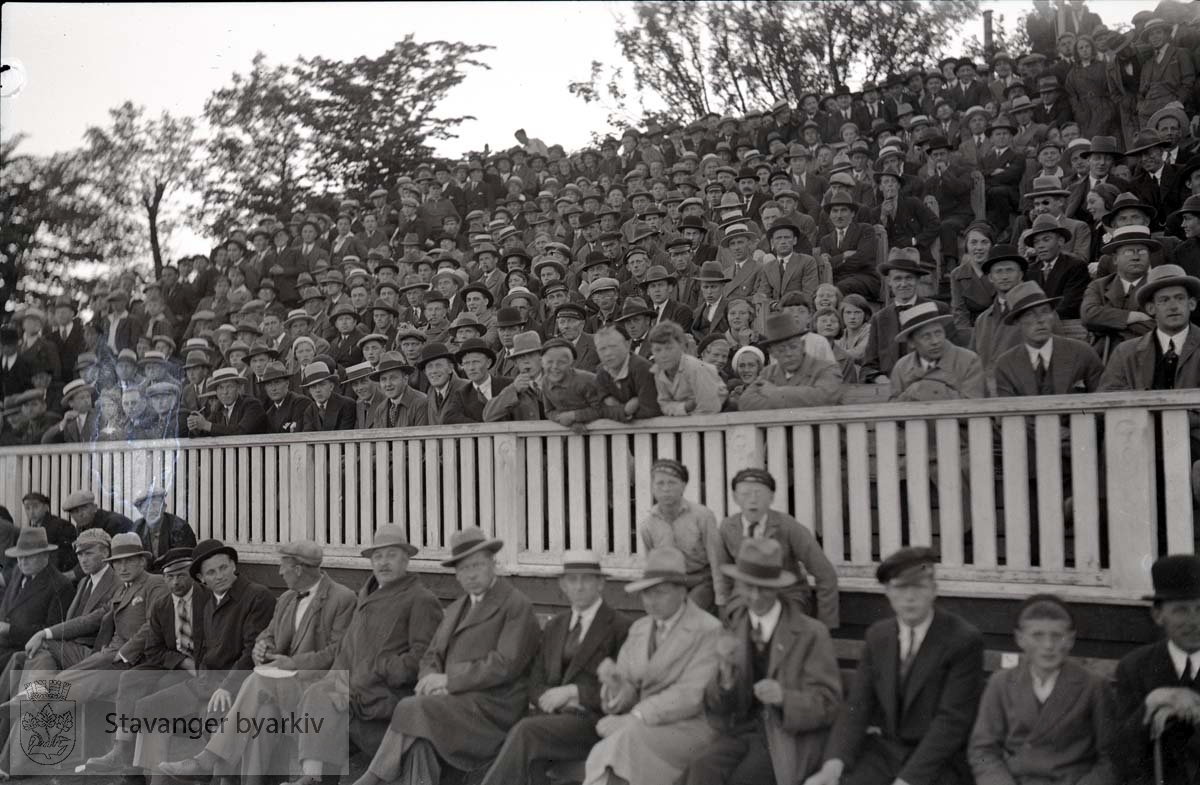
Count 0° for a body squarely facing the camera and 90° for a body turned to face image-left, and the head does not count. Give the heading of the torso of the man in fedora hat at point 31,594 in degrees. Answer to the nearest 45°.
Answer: approximately 45°

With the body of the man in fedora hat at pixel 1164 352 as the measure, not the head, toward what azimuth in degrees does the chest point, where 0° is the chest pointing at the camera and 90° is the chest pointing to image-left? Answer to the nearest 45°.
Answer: approximately 0°

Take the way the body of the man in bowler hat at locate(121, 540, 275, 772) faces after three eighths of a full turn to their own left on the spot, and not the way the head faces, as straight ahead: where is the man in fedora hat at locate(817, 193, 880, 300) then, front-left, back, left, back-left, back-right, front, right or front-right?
front

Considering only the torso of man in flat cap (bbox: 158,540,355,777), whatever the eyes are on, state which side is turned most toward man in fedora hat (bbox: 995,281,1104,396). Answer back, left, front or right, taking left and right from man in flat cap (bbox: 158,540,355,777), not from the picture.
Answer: left

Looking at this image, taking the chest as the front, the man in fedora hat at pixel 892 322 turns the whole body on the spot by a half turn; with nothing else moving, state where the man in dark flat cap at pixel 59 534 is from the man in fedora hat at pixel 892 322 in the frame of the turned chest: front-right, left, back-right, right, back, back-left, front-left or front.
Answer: left

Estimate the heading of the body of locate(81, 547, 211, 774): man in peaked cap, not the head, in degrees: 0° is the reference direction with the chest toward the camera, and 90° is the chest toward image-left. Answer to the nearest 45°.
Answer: approximately 45°

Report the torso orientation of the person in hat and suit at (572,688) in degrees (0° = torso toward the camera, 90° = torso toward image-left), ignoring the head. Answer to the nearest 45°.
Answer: approximately 45°

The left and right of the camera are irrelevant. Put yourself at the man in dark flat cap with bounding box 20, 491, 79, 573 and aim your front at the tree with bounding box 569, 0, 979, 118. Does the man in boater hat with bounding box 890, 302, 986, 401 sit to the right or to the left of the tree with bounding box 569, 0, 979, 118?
right

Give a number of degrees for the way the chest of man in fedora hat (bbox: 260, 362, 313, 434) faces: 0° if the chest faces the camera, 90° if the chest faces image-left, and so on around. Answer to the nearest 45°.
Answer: approximately 45°

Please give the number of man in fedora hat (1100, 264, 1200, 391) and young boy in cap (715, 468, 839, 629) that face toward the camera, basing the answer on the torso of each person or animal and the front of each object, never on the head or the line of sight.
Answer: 2
